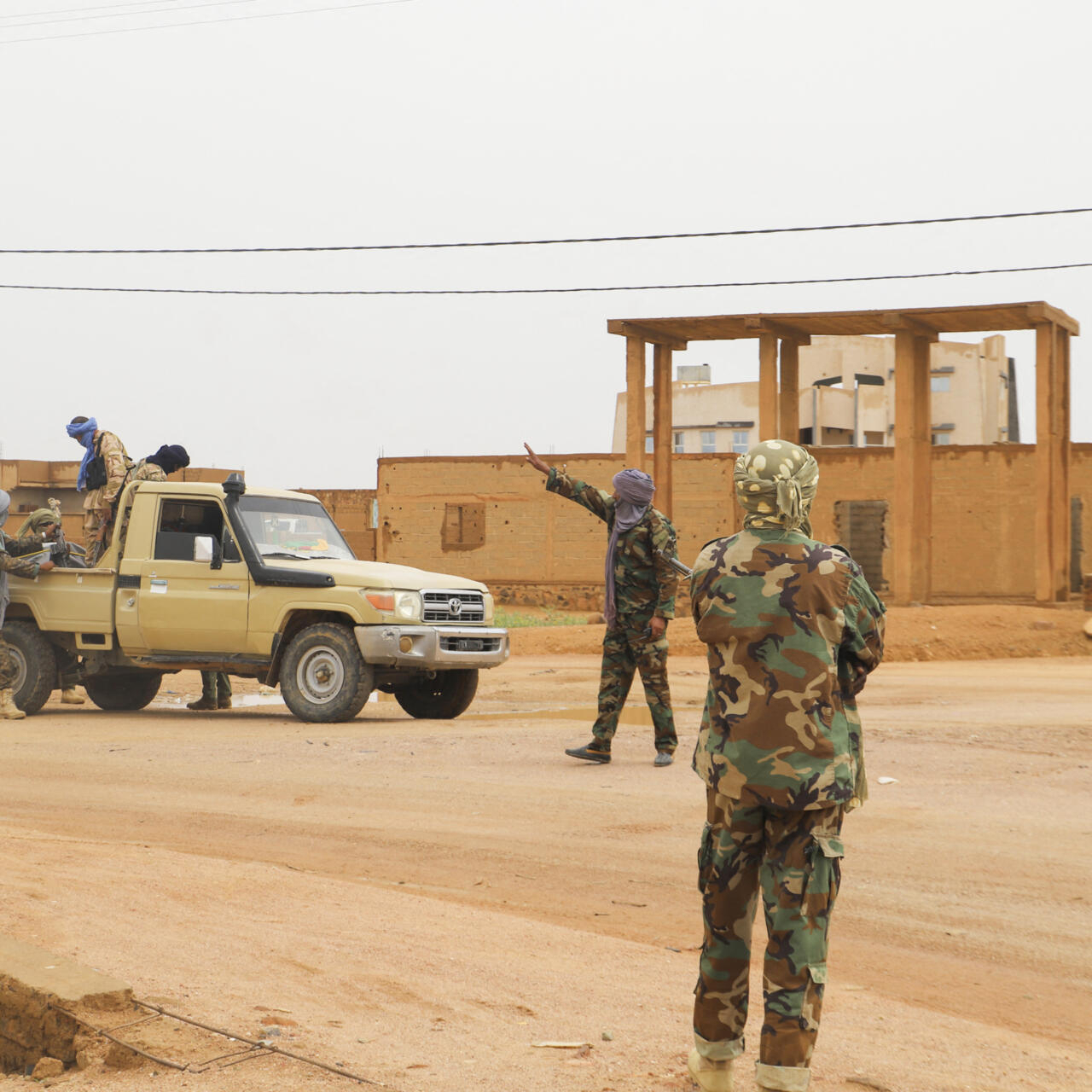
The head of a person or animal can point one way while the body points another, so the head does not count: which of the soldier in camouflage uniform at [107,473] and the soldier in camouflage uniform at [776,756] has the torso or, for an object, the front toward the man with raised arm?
the soldier in camouflage uniform at [776,756]

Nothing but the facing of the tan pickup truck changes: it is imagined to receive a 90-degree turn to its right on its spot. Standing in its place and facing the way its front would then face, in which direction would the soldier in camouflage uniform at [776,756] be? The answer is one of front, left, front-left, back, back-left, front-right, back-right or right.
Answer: front-left

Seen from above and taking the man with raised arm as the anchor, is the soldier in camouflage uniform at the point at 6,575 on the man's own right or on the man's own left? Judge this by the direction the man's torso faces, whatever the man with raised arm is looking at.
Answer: on the man's own right

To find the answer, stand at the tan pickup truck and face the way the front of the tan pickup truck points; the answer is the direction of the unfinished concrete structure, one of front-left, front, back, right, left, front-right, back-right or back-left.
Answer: left

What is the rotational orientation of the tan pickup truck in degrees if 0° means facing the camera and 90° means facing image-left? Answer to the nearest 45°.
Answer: approximately 315°

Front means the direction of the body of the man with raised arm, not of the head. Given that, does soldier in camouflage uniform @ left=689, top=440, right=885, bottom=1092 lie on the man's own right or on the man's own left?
on the man's own left

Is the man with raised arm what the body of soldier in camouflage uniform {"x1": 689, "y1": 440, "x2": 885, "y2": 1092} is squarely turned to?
yes

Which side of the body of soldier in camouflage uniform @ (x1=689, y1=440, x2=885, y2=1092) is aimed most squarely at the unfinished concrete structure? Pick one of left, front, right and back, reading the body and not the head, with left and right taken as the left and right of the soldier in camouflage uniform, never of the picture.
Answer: front

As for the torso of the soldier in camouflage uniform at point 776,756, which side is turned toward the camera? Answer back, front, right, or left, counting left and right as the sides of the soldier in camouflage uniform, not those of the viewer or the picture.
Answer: back

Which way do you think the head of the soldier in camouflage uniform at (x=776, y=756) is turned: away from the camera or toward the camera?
away from the camera

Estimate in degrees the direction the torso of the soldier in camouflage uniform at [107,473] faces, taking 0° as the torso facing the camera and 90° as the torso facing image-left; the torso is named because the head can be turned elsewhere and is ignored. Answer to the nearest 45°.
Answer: approximately 90°
